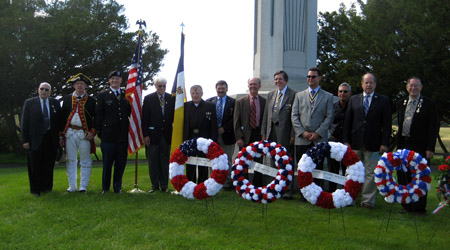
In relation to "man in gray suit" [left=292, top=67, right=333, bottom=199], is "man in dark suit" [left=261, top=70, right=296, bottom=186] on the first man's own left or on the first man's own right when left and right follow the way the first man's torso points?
on the first man's own right

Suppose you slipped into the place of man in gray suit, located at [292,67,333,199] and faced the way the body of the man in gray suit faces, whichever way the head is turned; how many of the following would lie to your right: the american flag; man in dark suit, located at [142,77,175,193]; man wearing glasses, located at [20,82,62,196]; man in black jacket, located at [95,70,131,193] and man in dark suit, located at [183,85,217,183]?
5

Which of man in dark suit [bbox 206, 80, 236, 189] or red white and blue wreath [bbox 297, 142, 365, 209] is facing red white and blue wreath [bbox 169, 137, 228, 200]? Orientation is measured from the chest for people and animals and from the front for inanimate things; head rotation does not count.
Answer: the man in dark suit

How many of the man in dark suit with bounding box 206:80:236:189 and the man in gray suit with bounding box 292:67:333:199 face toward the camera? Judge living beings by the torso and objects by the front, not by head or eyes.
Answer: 2

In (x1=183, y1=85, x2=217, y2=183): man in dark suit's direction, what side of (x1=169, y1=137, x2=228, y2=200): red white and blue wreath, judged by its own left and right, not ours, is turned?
back

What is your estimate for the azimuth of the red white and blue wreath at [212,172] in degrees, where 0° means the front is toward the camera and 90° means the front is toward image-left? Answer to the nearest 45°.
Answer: approximately 0°

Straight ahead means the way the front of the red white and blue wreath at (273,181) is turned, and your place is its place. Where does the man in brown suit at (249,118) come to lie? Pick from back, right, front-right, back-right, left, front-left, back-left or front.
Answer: back

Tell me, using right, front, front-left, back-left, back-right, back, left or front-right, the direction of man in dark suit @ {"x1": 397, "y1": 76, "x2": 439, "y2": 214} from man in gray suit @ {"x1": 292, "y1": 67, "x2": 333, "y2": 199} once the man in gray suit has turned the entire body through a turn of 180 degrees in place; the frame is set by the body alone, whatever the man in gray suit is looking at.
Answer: right

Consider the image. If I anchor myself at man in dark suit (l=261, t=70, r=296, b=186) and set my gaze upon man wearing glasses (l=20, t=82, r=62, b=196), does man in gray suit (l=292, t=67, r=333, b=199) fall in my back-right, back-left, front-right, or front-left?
back-left

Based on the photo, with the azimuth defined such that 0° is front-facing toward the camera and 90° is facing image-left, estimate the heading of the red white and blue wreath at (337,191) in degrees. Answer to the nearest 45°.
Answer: approximately 0°
